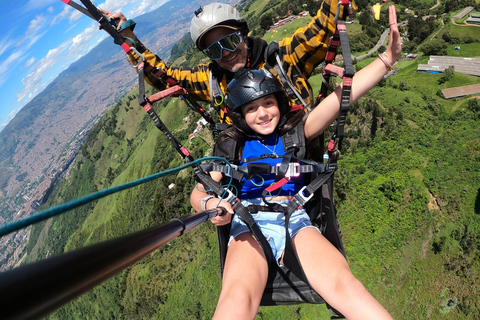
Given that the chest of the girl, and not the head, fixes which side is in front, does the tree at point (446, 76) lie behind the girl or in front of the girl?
behind

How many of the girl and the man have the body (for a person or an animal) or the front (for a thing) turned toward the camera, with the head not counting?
2

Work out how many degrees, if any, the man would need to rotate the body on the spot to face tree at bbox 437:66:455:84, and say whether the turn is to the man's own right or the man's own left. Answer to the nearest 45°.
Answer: approximately 135° to the man's own left

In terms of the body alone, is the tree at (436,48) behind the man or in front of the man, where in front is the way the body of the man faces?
behind

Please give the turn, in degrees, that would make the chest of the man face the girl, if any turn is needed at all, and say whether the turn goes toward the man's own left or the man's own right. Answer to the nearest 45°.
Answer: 0° — they already face them

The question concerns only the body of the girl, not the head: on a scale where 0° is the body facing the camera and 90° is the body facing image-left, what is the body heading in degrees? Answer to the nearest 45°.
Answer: approximately 0°

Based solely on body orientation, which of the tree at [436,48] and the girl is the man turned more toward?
the girl

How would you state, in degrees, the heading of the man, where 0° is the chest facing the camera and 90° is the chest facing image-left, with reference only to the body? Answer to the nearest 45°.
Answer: approximately 0°
